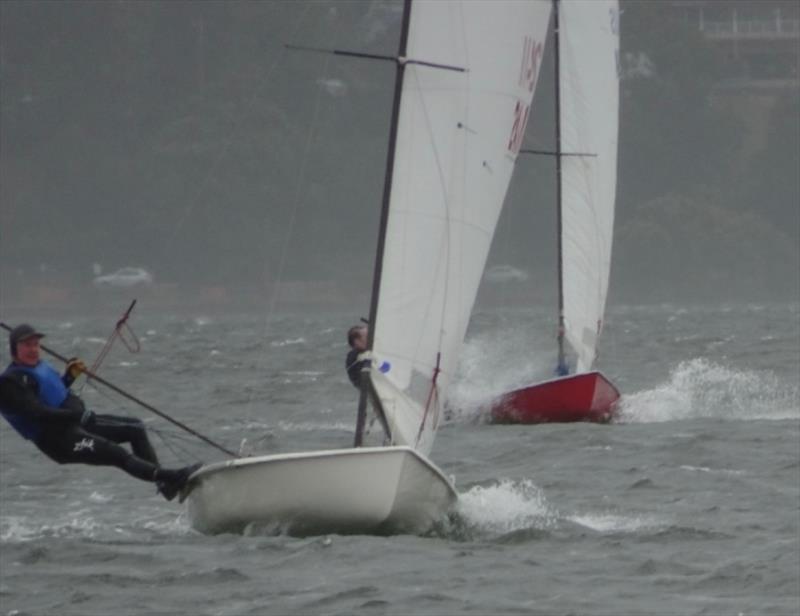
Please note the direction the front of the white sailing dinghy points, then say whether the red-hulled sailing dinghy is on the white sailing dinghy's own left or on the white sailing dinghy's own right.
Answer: on the white sailing dinghy's own left

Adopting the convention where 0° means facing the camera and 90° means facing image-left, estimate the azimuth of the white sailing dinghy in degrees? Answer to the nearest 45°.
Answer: approximately 315°
